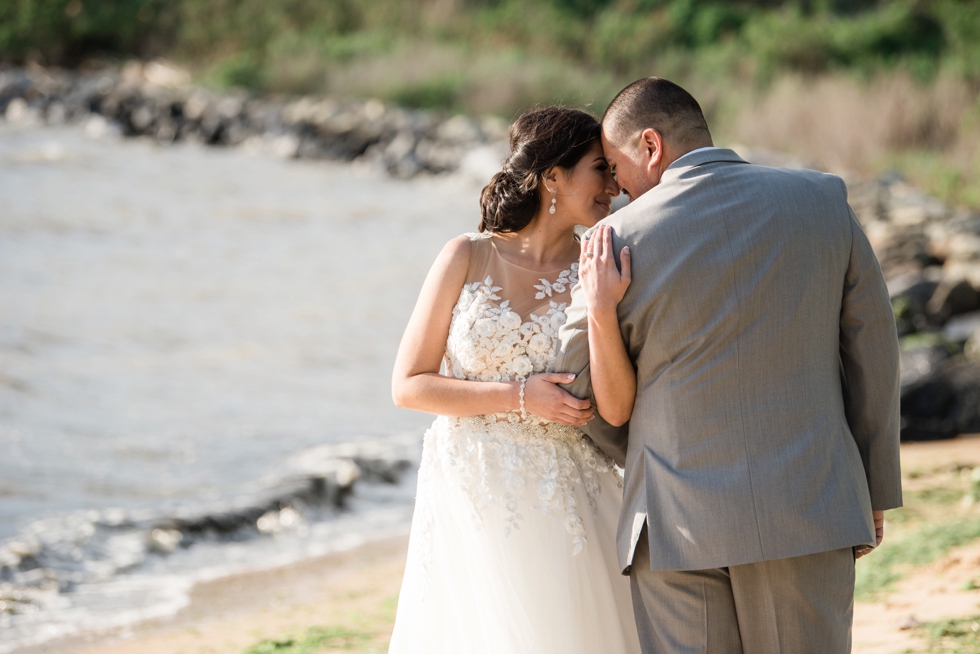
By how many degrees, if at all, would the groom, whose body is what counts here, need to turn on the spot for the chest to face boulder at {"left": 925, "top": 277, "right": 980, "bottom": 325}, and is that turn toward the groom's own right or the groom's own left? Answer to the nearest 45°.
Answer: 0° — they already face it

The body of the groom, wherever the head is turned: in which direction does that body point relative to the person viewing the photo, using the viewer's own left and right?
facing away from the viewer

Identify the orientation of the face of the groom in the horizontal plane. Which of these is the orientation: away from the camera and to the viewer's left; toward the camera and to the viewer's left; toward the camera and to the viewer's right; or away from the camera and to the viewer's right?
away from the camera and to the viewer's left

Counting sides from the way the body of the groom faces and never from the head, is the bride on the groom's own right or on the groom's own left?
on the groom's own left

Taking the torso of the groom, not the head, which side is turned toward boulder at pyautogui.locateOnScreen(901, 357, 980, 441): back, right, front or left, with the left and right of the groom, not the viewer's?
front
